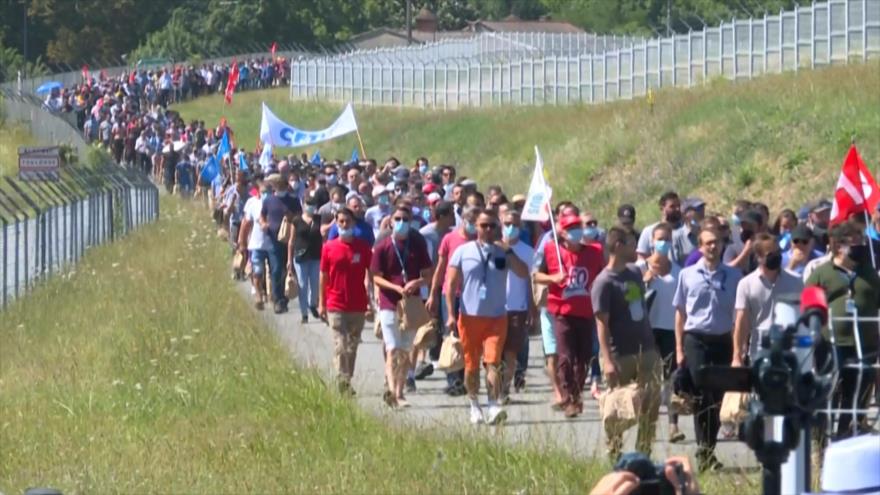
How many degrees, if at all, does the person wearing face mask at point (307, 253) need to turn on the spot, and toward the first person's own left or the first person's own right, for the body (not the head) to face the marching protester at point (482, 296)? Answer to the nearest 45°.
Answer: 0° — they already face them

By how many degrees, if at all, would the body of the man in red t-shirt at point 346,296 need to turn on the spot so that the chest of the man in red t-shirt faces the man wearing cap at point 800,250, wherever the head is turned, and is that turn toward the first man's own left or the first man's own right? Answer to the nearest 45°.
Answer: approximately 45° to the first man's own left

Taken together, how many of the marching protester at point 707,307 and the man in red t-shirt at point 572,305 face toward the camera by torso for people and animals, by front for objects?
2

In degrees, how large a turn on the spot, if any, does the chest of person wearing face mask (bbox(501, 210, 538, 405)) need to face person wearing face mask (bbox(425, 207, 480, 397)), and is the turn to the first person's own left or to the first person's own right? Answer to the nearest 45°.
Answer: approximately 90° to the first person's own right

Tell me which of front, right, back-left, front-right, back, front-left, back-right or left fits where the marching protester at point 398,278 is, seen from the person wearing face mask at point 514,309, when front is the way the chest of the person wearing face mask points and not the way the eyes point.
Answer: right
